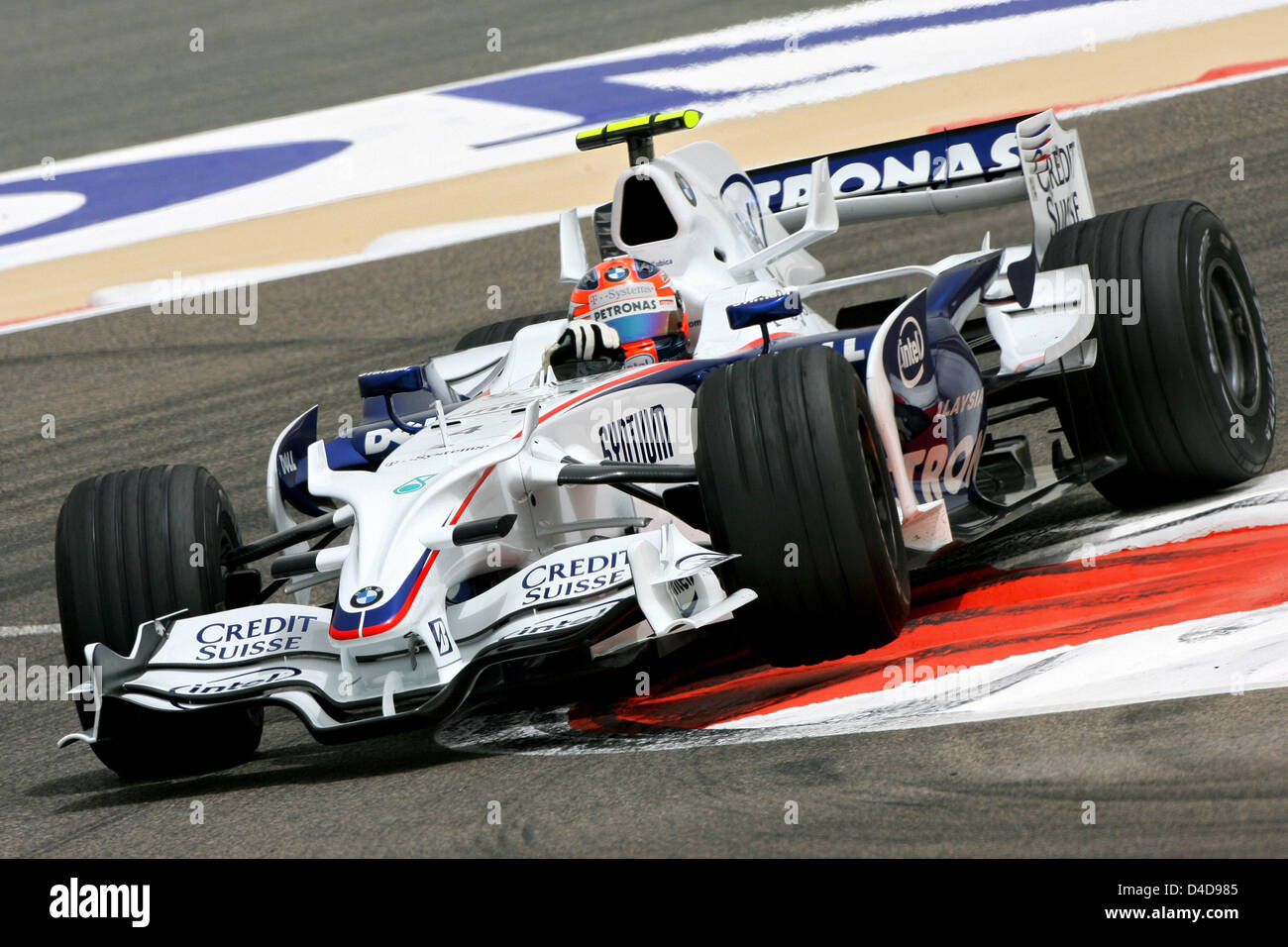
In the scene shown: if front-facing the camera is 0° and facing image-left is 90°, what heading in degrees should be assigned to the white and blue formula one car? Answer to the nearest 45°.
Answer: approximately 45°
